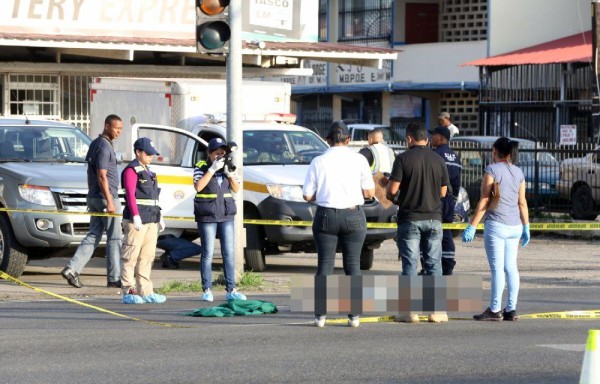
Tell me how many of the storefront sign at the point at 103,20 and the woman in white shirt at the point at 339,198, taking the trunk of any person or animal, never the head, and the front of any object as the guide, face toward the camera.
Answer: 1

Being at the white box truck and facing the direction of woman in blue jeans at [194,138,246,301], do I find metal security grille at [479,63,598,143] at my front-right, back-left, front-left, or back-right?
back-left

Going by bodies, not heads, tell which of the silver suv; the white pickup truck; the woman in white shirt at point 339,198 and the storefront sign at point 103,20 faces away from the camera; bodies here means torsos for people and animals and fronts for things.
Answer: the woman in white shirt

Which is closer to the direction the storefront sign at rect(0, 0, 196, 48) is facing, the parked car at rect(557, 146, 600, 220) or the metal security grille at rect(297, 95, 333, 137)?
the parked car

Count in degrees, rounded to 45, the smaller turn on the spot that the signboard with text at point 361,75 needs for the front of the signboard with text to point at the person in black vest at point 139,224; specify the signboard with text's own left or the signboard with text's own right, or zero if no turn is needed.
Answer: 0° — it already faces them

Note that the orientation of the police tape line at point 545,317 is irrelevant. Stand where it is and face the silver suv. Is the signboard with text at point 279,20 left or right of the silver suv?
right

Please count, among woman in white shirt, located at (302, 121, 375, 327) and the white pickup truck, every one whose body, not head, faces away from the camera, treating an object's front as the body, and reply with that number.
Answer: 1

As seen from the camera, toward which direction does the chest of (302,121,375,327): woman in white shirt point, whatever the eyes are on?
away from the camera

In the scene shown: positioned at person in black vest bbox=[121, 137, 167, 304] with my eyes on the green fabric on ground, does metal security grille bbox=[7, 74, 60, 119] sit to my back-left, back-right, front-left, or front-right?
back-left
